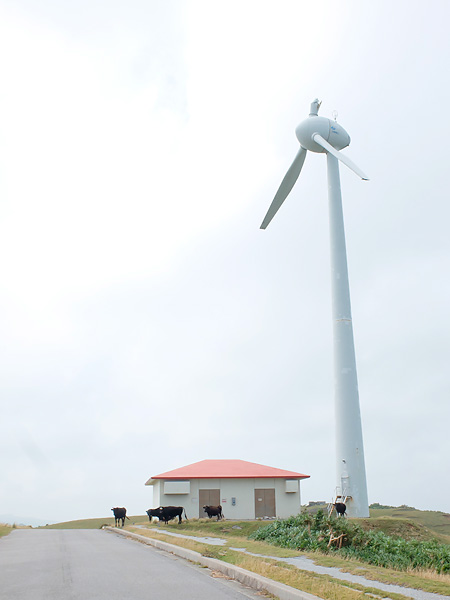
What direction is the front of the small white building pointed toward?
toward the camera

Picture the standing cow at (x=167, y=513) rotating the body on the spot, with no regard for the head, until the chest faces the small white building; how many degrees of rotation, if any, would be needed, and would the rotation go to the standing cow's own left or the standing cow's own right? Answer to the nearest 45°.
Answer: approximately 135° to the standing cow's own right

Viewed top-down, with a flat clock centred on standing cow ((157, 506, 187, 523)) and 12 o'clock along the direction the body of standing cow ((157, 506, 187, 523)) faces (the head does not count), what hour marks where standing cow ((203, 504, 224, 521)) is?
standing cow ((203, 504, 224, 521)) is roughly at 5 o'clock from standing cow ((157, 506, 187, 523)).

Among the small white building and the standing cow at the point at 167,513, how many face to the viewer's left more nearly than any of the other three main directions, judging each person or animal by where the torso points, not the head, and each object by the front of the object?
1

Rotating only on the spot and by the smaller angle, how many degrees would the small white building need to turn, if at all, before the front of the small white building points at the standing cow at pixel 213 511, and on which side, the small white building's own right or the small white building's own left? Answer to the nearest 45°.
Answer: approximately 45° to the small white building's own right

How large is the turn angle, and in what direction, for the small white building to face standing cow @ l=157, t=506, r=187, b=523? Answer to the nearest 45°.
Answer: approximately 45° to its right

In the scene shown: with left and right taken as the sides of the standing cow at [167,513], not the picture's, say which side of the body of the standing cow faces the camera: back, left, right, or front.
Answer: left

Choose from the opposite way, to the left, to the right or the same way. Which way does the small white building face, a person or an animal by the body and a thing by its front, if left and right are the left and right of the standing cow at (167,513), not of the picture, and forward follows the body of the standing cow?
to the left

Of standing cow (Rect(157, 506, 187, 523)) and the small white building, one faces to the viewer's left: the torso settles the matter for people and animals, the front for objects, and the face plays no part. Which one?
the standing cow

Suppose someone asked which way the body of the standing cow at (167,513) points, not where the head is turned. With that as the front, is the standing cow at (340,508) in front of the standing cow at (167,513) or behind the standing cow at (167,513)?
behind
